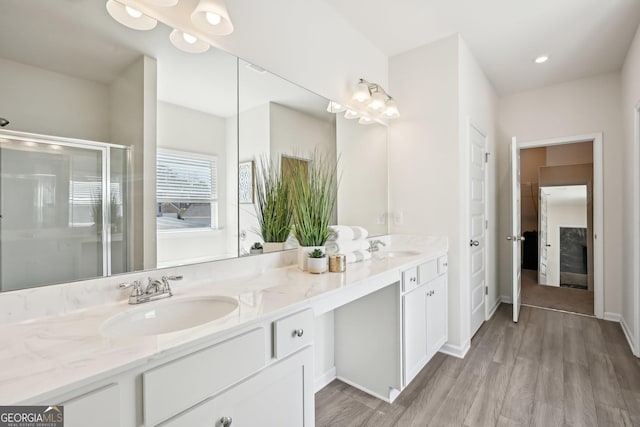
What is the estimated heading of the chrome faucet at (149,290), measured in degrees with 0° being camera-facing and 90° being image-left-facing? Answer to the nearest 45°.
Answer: approximately 315°

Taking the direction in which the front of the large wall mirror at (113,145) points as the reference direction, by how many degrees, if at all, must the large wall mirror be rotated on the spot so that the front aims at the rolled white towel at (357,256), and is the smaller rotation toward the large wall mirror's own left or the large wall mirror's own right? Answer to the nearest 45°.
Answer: approximately 45° to the large wall mirror's own left

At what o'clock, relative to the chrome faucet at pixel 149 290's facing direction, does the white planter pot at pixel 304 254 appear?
The white planter pot is roughly at 10 o'clock from the chrome faucet.

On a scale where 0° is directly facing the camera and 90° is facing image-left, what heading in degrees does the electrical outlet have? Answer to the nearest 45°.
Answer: approximately 0°

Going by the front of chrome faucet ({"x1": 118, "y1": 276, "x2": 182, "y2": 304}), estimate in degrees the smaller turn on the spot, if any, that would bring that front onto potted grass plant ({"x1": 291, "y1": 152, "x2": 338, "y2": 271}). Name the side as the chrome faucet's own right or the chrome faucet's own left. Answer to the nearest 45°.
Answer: approximately 45° to the chrome faucet's own left

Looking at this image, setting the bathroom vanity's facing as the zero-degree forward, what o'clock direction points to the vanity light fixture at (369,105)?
The vanity light fixture is roughly at 9 o'clock from the bathroom vanity.
